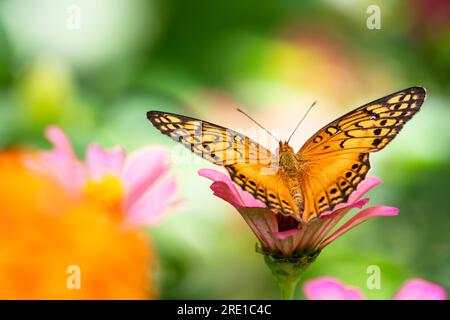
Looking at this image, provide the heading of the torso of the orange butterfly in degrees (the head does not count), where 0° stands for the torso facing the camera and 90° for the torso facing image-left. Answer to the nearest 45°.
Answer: approximately 180°
